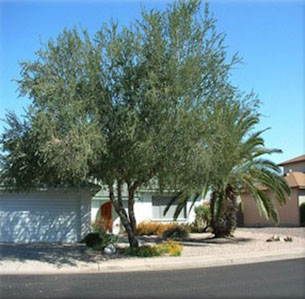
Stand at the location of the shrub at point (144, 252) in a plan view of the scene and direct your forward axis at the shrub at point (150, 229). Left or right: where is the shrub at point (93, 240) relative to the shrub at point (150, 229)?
left

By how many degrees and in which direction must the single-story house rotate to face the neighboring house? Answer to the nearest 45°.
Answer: approximately 90° to its left

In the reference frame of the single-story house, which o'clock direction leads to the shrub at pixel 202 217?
The shrub is roughly at 9 o'clock from the single-story house.

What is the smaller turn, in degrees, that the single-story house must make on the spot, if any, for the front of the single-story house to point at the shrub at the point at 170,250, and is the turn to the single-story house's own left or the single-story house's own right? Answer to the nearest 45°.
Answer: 0° — it already faces it

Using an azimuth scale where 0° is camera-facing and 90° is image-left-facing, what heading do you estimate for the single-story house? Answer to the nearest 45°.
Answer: approximately 0°

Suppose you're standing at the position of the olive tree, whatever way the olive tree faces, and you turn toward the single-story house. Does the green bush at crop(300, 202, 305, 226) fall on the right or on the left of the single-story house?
right

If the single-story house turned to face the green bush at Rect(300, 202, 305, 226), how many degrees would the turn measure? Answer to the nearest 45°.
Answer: approximately 90° to its left

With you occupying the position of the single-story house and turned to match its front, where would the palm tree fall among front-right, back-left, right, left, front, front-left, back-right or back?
front-left

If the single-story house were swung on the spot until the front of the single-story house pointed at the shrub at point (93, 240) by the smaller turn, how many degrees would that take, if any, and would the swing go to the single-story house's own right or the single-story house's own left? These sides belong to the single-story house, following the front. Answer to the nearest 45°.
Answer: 0° — it already faces it
